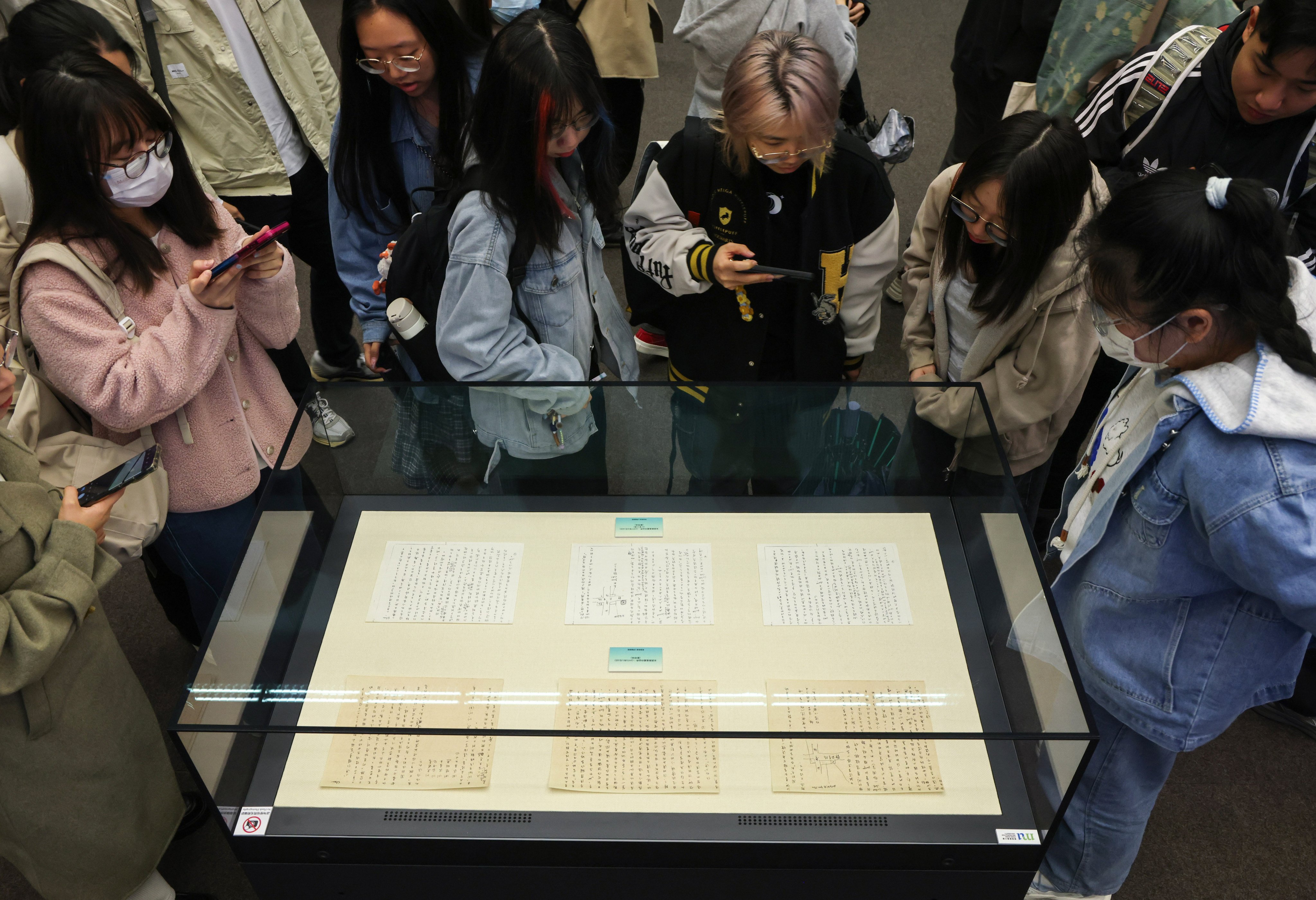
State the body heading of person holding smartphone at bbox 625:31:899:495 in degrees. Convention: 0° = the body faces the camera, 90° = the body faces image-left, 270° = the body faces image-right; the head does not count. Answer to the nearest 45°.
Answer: approximately 0°

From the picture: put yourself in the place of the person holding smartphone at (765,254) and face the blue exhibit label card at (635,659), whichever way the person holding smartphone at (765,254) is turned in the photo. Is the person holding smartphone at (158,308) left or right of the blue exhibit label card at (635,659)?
right

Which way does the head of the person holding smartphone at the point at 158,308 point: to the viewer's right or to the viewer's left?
to the viewer's right

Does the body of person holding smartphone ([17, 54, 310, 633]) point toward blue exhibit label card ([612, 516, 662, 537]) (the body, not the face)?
yes

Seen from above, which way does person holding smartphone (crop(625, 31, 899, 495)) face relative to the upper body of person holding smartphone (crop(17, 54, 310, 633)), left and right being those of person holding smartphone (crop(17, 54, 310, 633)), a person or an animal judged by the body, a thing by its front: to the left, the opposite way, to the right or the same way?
to the right

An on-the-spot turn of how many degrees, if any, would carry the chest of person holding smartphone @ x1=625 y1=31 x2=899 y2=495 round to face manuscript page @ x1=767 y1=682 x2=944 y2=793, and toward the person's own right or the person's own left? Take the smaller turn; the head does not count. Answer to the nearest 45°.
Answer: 0° — they already face it

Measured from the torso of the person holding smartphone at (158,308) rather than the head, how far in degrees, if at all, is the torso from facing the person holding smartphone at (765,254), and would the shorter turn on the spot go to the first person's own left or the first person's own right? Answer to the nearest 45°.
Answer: approximately 45° to the first person's own left

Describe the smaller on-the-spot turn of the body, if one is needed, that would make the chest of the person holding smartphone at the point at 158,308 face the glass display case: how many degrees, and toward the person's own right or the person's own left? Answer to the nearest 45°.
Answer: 0° — they already face it
